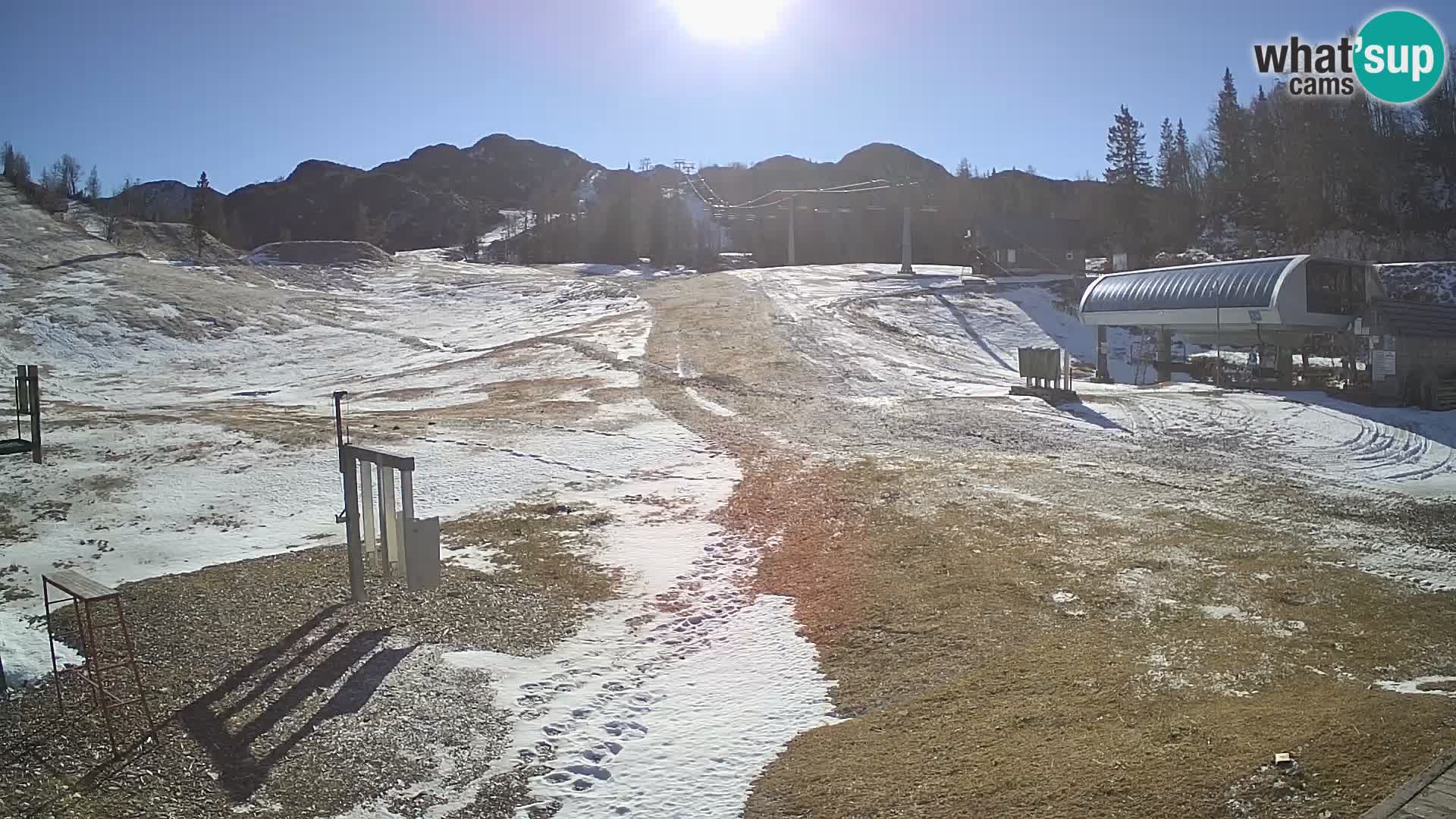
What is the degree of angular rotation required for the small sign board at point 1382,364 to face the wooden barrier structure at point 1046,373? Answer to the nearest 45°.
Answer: approximately 90° to its right

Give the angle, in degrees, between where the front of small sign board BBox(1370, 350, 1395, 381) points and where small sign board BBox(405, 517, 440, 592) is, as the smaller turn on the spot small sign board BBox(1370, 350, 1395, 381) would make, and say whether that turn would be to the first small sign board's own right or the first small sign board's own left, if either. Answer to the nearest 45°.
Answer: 0° — it already faces it

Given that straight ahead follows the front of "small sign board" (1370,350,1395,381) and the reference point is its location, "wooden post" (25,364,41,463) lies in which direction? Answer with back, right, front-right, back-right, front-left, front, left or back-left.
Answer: front-right

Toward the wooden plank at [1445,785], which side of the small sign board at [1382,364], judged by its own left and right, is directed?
front

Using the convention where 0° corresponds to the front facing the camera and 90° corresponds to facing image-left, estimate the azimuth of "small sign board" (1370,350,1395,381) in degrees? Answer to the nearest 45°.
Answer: approximately 0°

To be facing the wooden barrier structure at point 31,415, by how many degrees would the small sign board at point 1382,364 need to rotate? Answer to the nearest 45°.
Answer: approximately 45° to its right
